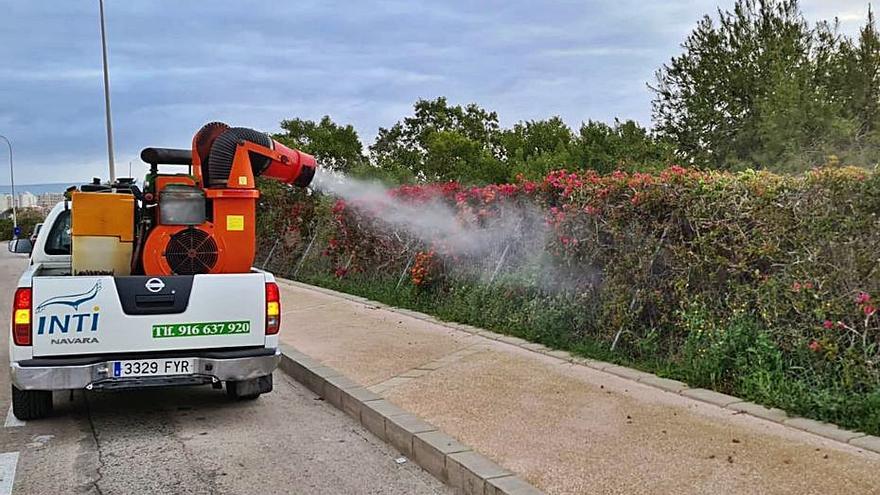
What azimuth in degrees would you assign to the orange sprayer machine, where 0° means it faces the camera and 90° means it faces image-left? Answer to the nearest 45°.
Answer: approximately 270°

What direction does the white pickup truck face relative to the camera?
away from the camera

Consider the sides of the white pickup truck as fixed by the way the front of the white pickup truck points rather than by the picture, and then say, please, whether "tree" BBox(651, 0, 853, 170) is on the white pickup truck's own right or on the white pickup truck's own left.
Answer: on the white pickup truck's own right
